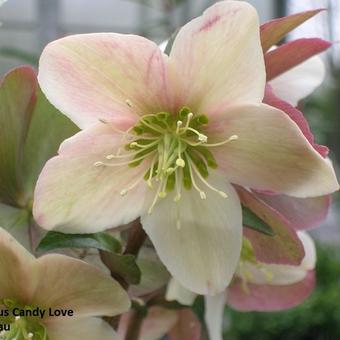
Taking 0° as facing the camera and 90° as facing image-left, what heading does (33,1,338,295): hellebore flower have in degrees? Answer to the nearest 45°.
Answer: approximately 0°
